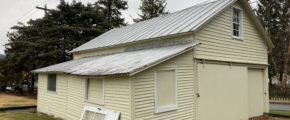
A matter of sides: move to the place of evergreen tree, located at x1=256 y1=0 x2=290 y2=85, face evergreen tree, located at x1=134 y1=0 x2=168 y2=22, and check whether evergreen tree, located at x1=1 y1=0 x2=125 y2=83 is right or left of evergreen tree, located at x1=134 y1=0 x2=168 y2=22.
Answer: left

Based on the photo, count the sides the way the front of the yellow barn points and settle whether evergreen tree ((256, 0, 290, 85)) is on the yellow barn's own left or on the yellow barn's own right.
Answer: on the yellow barn's own left

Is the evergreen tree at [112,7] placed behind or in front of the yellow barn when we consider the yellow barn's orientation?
behind

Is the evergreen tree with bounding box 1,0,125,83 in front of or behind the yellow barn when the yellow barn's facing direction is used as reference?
behind

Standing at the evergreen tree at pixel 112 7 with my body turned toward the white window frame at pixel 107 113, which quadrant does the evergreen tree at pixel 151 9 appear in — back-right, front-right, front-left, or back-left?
back-left
